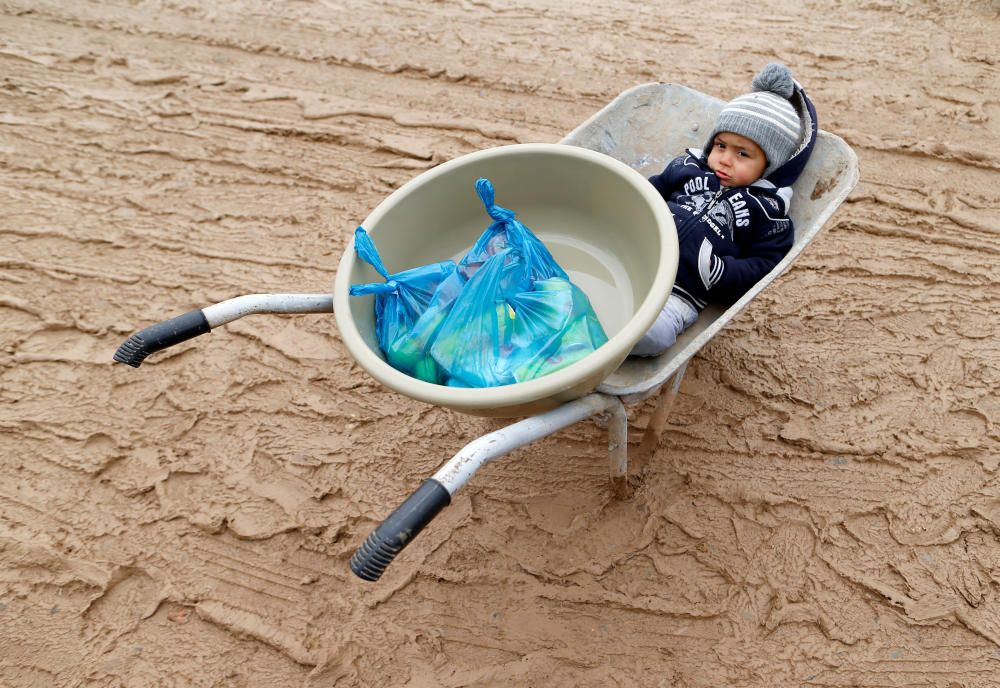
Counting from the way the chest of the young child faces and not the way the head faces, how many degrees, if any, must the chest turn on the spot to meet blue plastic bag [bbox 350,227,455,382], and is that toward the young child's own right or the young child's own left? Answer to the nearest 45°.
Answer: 0° — they already face it

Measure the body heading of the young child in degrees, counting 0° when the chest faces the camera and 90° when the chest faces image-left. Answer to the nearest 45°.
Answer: approximately 45°

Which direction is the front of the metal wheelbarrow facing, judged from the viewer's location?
facing away from the viewer and to the right of the viewer
